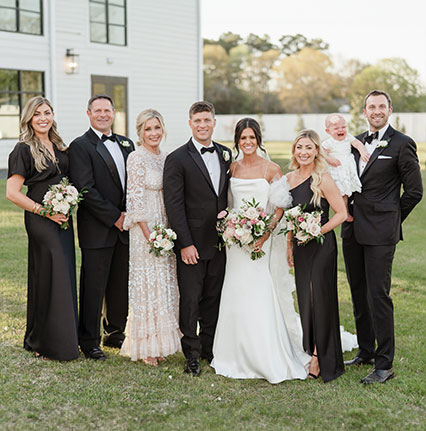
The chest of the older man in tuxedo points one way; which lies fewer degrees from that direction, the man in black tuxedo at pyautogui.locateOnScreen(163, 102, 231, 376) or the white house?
the man in black tuxedo

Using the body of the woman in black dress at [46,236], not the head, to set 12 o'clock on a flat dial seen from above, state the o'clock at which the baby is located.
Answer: The baby is roughly at 11 o'clock from the woman in black dress.

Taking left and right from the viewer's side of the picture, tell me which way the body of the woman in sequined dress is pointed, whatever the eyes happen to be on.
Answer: facing the viewer and to the right of the viewer

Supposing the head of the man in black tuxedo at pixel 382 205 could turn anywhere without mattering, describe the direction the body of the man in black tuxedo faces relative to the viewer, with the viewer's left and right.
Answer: facing the viewer and to the left of the viewer

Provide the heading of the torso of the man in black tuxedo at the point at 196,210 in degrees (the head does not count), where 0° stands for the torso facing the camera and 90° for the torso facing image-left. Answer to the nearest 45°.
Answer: approximately 315°

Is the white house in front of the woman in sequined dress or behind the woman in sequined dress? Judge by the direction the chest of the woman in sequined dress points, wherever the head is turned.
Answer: behind

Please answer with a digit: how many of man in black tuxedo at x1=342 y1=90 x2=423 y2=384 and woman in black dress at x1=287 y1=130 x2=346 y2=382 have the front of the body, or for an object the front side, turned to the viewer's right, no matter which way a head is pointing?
0

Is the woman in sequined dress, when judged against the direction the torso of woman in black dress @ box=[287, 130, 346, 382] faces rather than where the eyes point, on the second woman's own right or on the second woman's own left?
on the second woman's own right
